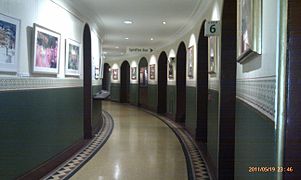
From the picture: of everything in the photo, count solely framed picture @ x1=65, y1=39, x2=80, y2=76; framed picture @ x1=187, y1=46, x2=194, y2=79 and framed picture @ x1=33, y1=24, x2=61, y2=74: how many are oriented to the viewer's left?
1

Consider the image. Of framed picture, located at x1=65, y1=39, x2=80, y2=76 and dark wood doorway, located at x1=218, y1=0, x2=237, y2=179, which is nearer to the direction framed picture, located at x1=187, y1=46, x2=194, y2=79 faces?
the framed picture

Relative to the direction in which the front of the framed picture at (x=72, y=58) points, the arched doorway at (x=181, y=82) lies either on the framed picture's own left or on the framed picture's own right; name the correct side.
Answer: on the framed picture's own left

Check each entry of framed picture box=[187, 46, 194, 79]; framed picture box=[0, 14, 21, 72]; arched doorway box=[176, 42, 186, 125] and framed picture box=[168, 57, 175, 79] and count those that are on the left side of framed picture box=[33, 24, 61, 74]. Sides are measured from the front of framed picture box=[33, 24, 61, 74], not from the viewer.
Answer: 3

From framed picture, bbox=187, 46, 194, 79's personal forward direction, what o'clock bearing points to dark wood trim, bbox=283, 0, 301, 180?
The dark wood trim is roughly at 9 o'clock from the framed picture.

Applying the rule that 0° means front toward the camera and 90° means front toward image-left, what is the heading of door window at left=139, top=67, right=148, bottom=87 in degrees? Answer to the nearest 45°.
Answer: approximately 0°

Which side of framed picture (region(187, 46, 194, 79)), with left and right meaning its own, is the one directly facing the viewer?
left

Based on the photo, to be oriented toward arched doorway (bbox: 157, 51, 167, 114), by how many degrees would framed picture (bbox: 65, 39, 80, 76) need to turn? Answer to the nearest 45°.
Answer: approximately 90° to its left

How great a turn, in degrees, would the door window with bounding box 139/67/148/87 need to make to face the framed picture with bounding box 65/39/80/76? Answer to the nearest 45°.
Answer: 0° — it already faces it
